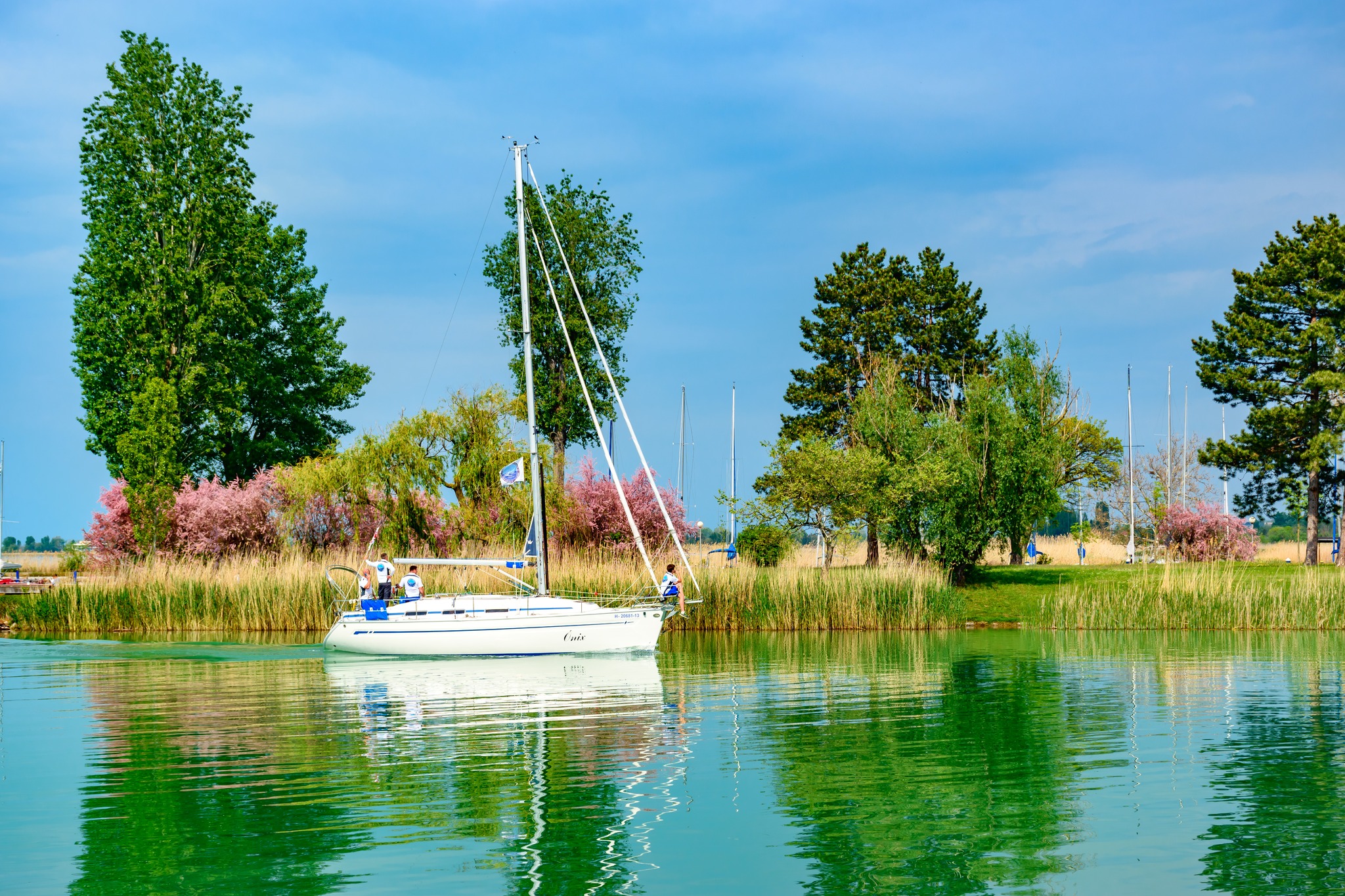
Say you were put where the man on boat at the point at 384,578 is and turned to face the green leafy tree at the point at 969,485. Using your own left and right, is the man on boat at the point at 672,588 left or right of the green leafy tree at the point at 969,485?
right

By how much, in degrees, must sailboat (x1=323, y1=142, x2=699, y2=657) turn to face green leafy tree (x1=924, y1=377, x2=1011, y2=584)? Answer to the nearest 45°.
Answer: approximately 45° to its left

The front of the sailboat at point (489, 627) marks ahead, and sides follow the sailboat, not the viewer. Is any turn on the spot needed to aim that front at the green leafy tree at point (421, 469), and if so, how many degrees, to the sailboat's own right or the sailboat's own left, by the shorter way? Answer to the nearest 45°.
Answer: approximately 90° to the sailboat's own left

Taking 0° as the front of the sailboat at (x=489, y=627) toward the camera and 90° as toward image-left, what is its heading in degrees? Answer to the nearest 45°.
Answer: approximately 270°

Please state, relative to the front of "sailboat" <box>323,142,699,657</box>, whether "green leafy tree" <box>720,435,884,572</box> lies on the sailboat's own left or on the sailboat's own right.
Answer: on the sailboat's own left
